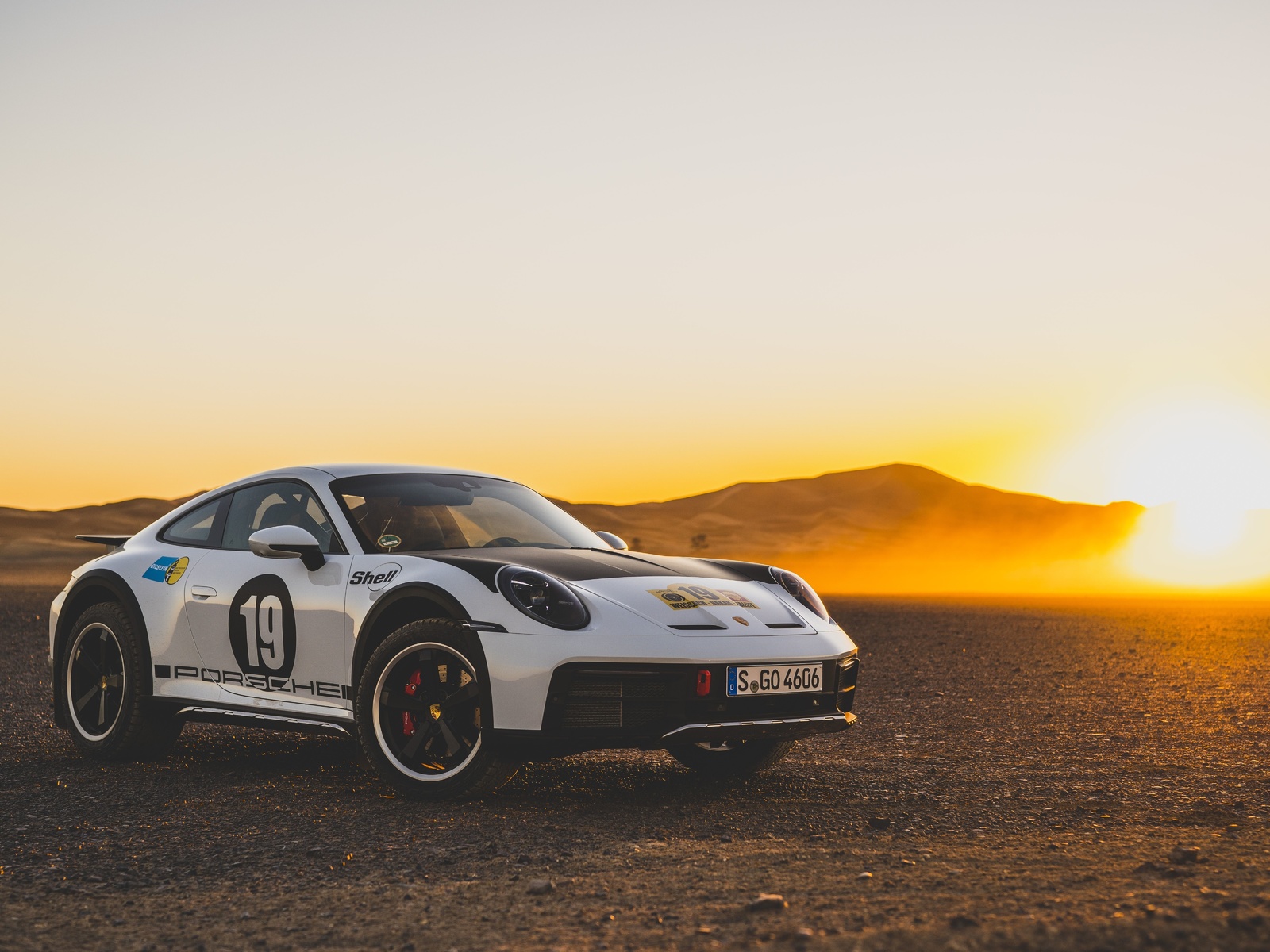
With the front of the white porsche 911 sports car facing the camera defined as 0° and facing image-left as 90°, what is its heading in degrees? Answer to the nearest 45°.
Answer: approximately 315°
